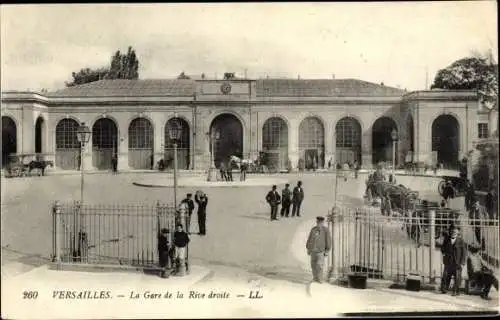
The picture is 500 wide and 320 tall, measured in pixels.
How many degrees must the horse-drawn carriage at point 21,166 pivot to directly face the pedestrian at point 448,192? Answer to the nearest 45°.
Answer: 0° — it already faces them

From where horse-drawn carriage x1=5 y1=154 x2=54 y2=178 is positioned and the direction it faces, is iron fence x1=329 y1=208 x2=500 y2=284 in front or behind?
in front

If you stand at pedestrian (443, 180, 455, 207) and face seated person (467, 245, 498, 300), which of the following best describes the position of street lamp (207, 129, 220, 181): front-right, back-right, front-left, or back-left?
back-right

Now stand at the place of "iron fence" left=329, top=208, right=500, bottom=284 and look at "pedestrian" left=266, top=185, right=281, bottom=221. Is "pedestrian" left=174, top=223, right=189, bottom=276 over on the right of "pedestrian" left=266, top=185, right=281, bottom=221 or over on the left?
left

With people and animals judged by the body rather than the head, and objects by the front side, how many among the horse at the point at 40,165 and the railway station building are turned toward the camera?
1

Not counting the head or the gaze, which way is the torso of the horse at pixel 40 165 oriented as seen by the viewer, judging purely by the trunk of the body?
to the viewer's right

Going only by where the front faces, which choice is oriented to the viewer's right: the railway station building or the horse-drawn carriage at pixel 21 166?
the horse-drawn carriage

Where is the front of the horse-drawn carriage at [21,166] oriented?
to the viewer's right

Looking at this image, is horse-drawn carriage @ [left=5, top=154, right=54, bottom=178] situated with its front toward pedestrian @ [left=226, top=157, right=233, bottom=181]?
yes

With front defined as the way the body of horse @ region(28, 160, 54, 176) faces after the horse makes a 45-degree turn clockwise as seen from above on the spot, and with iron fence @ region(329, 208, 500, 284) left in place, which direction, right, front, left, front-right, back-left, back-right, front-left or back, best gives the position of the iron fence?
front

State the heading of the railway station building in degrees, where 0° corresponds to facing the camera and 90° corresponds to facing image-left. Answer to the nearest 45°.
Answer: approximately 0°

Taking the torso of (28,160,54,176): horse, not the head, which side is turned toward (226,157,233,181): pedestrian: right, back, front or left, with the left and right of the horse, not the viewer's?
front
